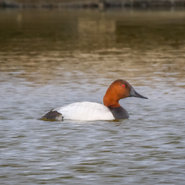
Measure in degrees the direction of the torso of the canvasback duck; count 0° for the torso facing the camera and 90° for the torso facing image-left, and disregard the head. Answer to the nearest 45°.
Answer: approximately 270°
